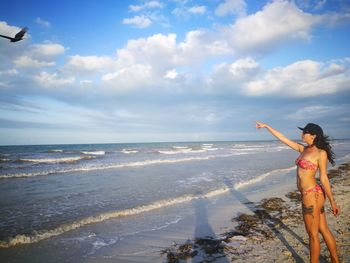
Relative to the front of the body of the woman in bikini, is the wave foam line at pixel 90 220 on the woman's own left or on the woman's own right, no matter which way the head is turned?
on the woman's own right

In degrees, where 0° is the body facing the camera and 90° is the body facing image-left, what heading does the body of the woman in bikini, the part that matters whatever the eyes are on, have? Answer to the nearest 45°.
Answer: approximately 45°
